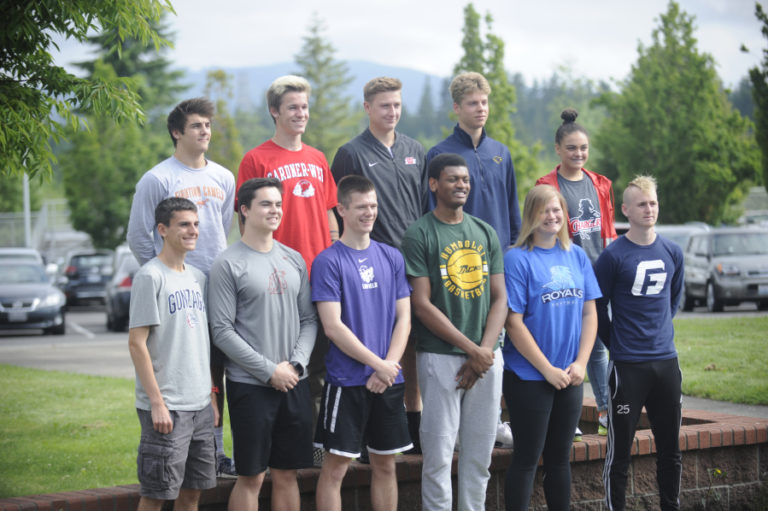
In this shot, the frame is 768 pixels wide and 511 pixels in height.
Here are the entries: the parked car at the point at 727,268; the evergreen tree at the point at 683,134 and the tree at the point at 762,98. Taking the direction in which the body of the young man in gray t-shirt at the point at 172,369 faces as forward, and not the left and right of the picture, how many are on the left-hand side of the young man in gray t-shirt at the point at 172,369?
3

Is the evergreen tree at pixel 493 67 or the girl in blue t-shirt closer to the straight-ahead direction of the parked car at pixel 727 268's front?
the girl in blue t-shirt

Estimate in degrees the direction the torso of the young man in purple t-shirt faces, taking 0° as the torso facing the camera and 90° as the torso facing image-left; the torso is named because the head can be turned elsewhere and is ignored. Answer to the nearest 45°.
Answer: approximately 315°

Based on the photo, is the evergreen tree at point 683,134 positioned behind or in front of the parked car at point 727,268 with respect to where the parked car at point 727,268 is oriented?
behind

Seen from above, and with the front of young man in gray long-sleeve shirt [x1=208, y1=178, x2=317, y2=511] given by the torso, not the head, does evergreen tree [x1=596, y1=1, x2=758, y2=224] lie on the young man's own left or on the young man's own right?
on the young man's own left

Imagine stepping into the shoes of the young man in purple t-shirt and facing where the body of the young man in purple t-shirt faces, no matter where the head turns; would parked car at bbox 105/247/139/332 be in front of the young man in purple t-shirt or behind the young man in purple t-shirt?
behind

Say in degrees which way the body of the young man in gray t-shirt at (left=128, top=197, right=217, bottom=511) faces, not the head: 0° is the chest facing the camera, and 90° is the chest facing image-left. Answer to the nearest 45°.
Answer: approximately 315°
